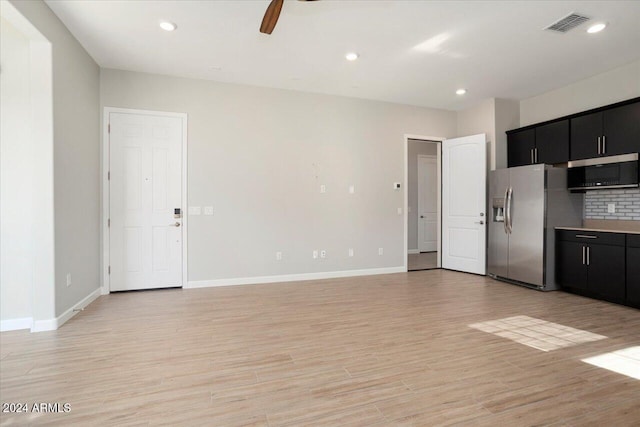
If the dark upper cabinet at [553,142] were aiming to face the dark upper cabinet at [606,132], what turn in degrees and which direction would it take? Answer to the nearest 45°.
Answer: approximately 90° to its left

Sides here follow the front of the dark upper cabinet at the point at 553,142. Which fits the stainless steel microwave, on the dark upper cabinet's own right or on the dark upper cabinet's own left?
on the dark upper cabinet's own left

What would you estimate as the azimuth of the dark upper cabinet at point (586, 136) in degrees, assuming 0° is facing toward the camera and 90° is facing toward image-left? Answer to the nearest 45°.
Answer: approximately 45°
